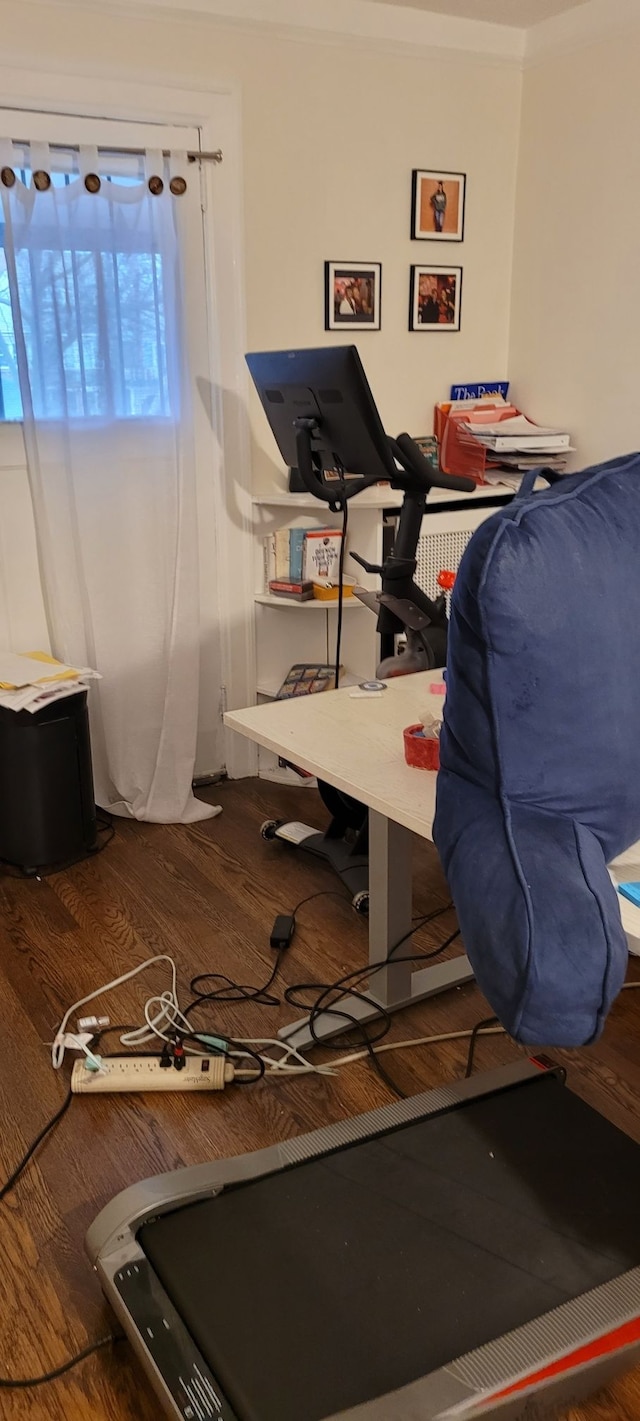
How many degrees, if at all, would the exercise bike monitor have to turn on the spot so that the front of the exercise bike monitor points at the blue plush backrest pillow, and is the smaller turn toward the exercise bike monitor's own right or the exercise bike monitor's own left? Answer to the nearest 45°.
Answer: approximately 135° to the exercise bike monitor's own right

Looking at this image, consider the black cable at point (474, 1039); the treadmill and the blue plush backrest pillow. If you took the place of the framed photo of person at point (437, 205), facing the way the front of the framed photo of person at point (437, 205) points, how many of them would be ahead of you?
3

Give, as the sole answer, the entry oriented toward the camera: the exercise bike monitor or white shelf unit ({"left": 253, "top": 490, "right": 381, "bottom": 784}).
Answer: the white shelf unit

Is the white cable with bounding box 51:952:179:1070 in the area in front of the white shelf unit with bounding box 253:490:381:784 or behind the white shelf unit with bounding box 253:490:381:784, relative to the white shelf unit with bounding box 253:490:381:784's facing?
in front

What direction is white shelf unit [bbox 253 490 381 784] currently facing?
toward the camera

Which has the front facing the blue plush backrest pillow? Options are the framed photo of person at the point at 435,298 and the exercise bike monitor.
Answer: the framed photo of person

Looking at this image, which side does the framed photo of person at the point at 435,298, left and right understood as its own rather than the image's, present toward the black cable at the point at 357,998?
front

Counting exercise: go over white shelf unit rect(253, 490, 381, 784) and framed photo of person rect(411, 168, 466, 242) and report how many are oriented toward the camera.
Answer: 2

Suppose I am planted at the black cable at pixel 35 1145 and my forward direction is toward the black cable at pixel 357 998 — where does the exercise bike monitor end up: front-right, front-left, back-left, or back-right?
front-left

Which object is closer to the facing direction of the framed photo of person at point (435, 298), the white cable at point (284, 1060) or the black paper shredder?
the white cable

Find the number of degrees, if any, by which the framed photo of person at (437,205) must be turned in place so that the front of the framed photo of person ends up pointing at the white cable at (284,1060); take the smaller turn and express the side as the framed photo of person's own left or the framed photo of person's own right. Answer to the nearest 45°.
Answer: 0° — it already faces it

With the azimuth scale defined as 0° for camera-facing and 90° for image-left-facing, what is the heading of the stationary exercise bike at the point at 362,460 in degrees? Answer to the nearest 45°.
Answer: approximately 45°

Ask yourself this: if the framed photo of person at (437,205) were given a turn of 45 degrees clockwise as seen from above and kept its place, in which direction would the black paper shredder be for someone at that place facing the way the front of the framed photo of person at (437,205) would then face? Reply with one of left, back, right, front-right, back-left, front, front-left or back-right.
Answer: front
